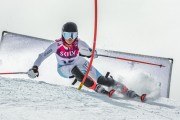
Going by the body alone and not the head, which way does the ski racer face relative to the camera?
toward the camera
